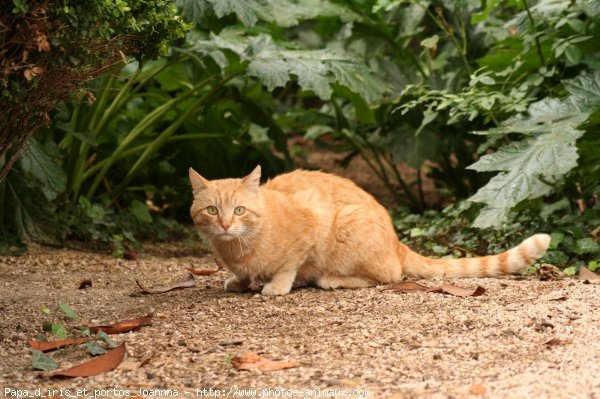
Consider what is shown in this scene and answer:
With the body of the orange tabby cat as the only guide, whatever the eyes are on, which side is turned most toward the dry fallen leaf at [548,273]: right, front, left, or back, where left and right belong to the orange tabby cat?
back

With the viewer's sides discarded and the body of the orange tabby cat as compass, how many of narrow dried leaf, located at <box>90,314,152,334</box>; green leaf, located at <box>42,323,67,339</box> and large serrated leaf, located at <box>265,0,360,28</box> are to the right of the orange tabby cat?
1

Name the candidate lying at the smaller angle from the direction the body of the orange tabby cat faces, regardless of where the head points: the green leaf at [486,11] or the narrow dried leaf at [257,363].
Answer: the narrow dried leaf

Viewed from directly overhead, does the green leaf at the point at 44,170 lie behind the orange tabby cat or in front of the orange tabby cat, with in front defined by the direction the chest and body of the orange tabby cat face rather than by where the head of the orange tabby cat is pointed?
in front

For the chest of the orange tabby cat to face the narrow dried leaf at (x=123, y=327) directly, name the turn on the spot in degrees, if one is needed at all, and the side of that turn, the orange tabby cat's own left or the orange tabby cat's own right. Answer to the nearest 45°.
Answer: approximately 45° to the orange tabby cat's own left

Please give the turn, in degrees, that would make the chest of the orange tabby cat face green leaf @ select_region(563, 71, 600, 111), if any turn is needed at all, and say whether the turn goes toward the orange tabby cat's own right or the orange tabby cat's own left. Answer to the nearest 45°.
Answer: approximately 135° to the orange tabby cat's own right

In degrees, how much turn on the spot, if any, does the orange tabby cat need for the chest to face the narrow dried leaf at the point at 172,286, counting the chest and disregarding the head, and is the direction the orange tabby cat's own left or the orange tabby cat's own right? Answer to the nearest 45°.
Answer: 0° — it already faces it

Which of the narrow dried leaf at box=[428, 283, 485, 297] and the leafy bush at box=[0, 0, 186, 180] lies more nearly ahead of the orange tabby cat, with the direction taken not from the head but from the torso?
the leafy bush

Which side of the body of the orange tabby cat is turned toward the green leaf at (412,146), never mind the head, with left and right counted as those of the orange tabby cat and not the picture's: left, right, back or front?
right

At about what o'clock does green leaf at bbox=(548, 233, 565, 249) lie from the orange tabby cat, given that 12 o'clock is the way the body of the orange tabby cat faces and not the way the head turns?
The green leaf is roughly at 5 o'clock from the orange tabby cat.

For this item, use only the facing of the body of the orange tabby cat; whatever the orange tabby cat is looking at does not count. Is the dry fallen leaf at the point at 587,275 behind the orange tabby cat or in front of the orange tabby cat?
behind

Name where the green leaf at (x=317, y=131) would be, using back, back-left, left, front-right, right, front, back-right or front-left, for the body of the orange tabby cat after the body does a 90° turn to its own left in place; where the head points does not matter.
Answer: back

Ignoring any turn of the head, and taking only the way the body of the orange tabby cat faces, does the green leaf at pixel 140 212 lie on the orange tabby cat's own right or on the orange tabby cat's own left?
on the orange tabby cat's own right

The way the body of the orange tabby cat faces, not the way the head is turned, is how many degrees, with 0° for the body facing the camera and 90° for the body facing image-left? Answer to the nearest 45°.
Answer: approximately 90°

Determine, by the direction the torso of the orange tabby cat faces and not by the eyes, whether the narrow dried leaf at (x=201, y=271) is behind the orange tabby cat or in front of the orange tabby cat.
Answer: in front

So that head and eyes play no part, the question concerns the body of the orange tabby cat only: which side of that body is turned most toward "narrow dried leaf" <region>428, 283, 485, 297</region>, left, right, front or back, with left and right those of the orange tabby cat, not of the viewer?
back
